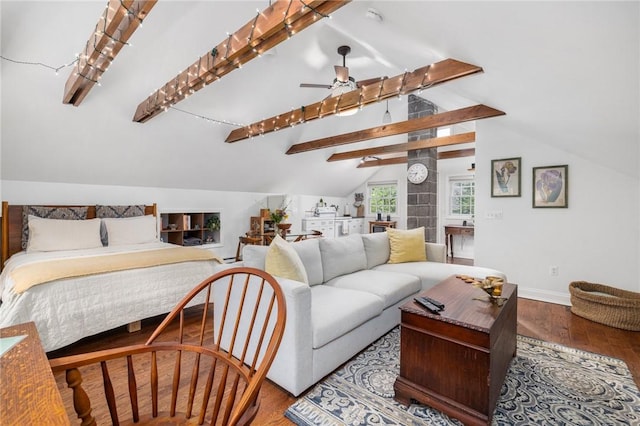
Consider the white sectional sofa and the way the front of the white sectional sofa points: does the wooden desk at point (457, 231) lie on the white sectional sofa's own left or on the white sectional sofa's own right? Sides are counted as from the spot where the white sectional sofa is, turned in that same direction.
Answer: on the white sectional sofa's own left

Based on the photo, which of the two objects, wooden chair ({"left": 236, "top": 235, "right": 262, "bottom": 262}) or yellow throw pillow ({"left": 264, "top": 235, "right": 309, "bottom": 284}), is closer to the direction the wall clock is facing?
the yellow throw pillow

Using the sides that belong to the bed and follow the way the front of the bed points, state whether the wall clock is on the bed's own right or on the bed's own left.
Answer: on the bed's own left

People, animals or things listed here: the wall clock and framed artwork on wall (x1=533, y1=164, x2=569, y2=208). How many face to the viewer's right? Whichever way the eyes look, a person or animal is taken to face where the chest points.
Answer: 0

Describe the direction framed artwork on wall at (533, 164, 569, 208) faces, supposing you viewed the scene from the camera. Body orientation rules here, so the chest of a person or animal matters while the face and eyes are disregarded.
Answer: facing the viewer and to the left of the viewer

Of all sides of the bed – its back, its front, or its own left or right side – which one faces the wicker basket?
front

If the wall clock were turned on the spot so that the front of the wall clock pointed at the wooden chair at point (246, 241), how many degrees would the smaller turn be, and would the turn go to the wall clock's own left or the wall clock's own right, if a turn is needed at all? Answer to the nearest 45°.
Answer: approximately 45° to the wall clock's own right

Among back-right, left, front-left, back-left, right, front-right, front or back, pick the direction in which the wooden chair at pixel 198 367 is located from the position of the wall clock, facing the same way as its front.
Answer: front

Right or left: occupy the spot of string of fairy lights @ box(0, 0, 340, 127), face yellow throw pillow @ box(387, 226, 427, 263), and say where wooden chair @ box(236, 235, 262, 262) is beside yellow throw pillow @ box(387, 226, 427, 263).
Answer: left

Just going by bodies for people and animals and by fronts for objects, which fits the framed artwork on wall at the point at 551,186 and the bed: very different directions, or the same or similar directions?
very different directions

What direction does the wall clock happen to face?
toward the camera
